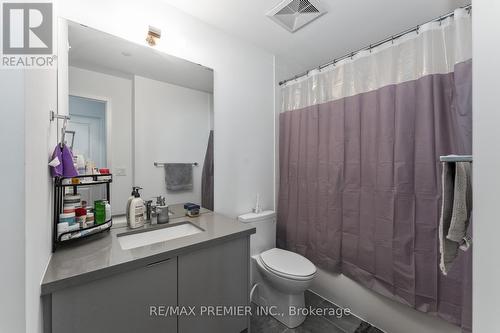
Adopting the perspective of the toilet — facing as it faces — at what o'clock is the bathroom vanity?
The bathroom vanity is roughly at 3 o'clock from the toilet.

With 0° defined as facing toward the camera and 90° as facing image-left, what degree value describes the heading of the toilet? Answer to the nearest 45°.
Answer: approximately 315°

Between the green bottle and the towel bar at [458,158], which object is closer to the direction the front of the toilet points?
the towel bar

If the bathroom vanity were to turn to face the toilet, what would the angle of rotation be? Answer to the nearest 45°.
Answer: approximately 45° to its left

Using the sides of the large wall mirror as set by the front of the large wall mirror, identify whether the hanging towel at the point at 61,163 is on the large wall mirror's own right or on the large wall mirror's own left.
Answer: on the large wall mirror's own right

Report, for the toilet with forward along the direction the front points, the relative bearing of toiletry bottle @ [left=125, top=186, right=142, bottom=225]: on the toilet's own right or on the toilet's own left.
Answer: on the toilet's own right
